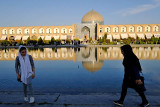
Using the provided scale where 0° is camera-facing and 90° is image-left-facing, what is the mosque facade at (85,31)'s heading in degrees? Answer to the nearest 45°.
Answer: approximately 0°

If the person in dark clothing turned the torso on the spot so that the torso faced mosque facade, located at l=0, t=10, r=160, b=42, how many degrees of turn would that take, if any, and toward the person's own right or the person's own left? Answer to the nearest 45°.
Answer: approximately 90° to the person's own right

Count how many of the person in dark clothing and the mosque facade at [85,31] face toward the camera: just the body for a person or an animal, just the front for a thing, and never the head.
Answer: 1

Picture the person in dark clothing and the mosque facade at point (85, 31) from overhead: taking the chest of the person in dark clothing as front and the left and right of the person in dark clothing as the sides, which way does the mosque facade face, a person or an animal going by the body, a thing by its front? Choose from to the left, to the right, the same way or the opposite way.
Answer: to the left

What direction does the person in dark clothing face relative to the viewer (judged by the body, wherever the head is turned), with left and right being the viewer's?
facing to the left of the viewer

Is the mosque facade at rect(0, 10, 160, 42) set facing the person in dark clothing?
yes
